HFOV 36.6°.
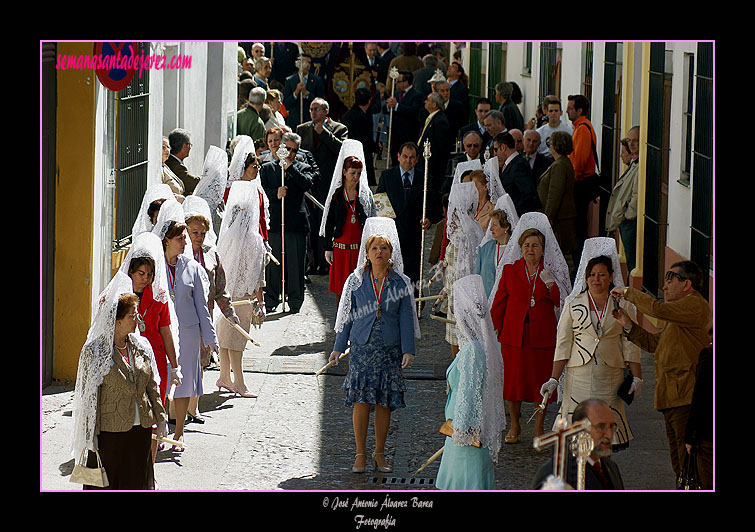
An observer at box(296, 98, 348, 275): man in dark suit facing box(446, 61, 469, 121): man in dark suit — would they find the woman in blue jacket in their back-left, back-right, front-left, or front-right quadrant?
back-right

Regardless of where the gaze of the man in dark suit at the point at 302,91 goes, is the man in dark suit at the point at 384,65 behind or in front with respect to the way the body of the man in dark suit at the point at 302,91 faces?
behind

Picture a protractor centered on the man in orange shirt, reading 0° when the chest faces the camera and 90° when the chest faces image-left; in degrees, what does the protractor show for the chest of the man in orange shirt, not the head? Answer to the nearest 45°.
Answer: approximately 90°

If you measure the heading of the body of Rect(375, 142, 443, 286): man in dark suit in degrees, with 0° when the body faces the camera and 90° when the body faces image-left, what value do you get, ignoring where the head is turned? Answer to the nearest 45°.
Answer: approximately 0°

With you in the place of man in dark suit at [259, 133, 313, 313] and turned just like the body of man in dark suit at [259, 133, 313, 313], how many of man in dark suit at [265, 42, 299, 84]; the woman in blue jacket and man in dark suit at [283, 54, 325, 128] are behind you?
2
